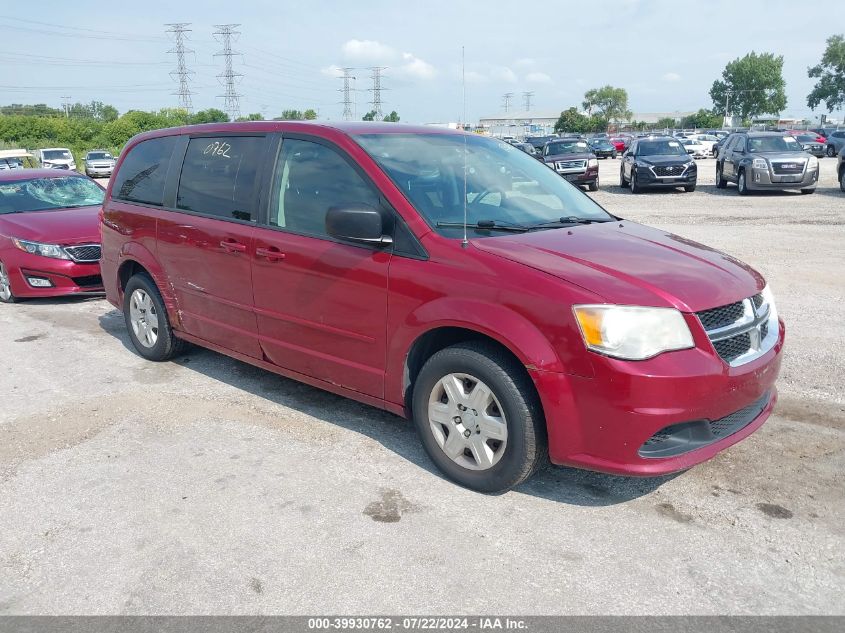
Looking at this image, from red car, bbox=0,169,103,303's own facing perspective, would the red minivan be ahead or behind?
ahead

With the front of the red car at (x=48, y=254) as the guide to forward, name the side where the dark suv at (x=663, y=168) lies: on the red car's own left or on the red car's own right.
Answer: on the red car's own left

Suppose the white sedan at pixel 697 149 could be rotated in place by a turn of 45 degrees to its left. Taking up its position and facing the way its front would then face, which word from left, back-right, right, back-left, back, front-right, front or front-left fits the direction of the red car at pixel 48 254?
right

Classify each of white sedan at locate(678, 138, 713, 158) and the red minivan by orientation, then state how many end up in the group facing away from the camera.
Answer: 0

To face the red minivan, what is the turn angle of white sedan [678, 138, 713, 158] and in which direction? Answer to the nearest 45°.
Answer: approximately 45° to its right

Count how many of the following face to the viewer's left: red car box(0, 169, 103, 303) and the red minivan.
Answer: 0

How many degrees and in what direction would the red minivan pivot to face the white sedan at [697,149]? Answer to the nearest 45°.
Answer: approximately 135° to its left

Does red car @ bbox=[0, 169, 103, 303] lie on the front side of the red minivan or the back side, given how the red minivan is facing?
on the back side

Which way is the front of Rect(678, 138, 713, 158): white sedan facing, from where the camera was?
facing the viewer and to the right of the viewer
